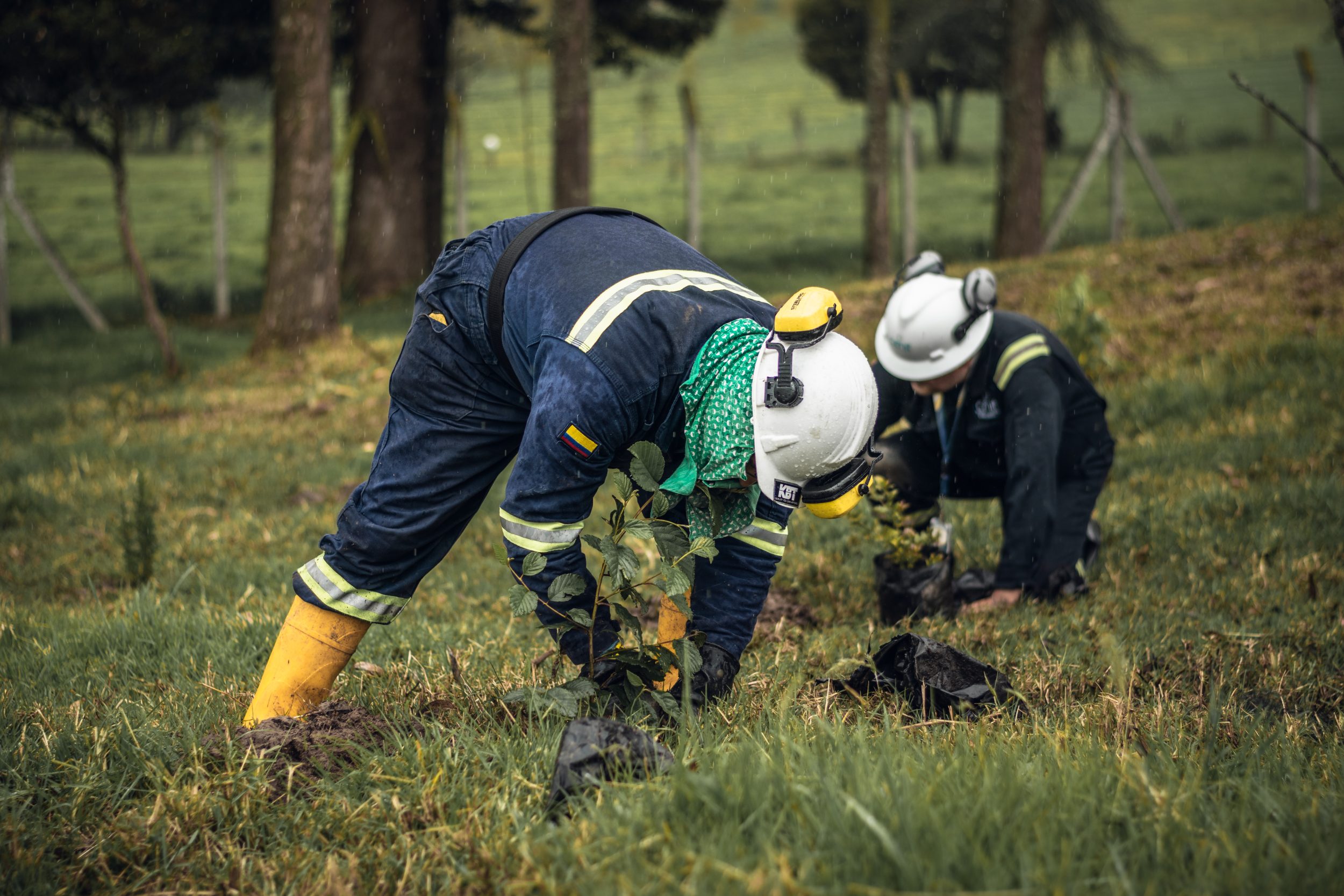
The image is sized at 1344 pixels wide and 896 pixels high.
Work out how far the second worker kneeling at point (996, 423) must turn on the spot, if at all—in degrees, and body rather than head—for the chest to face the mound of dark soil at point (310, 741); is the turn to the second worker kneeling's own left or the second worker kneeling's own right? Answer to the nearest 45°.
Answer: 0° — they already face it

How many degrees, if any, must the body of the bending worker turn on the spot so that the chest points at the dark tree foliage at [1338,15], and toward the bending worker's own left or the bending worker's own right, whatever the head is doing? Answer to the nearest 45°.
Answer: approximately 45° to the bending worker's own left

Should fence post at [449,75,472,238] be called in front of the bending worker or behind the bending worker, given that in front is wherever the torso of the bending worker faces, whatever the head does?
behind

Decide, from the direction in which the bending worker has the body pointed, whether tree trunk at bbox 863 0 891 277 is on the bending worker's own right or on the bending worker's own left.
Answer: on the bending worker's own left

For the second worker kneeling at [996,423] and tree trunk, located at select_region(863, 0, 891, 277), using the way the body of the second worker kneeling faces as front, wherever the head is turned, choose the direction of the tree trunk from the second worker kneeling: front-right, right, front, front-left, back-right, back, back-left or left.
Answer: back-right

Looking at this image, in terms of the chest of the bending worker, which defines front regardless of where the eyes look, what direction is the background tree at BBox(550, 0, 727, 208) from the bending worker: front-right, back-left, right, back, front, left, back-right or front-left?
back-left

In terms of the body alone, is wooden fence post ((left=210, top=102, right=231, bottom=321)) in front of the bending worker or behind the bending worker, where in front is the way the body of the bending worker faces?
behind

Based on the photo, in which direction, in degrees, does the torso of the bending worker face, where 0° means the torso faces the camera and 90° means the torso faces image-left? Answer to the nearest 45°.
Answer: approximately 315°

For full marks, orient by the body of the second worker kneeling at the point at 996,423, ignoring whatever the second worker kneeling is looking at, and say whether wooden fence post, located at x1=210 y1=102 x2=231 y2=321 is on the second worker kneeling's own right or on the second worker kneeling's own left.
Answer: on the second worker kneeling's own right

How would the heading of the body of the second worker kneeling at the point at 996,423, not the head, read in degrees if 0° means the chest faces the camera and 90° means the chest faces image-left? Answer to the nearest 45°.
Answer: approximately 45°
